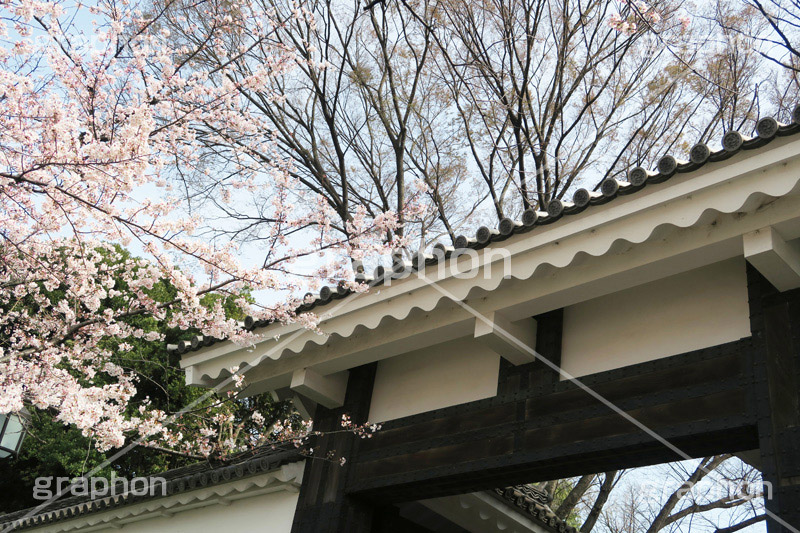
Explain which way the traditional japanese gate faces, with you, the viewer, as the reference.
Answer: facing the viewer and to the left of the viewer

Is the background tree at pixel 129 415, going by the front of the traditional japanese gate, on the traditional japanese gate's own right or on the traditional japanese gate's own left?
on the traditional japanese gate's own right

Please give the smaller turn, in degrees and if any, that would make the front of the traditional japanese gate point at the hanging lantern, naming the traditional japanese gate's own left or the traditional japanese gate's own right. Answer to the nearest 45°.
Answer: approximately 90° to the traditional japanese gate's own right
